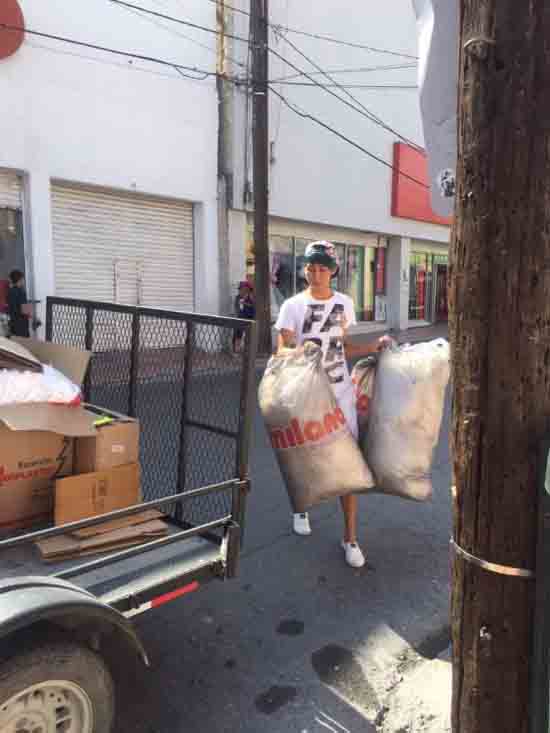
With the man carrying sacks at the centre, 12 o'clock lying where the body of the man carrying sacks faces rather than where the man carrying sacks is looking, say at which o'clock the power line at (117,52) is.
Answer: The power line is roughly at 5 o'clock from the man carrying sacks.

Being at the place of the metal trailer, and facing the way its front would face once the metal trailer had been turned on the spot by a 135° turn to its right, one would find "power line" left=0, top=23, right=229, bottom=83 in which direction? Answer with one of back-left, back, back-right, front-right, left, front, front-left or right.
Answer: front

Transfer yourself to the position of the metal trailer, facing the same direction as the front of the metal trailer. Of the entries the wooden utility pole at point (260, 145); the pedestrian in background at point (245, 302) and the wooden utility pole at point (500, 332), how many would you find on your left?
1

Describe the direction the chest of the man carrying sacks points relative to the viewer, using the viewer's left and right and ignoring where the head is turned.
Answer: facing the viewer

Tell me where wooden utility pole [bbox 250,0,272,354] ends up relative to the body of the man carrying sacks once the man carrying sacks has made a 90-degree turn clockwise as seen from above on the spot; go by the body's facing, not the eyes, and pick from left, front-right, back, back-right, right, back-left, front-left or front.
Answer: right

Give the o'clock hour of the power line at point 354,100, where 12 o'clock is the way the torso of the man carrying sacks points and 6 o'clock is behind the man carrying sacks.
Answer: The power line is roughly at 6 o'clock from the man carrying sacks.

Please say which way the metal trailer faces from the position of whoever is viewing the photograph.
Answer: facing the viewer and to the left of the viewer
